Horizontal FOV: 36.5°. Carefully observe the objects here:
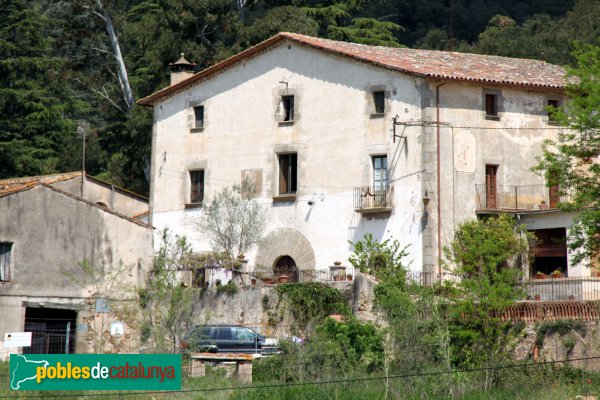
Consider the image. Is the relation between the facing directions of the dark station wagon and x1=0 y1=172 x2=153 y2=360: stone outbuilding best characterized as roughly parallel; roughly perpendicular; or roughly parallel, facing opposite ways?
roughly perpendicular

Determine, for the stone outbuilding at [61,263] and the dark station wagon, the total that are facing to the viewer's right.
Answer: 1

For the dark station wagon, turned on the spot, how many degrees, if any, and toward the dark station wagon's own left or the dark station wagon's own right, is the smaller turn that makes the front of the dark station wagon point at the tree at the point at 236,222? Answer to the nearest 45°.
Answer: approximately 90° to the dark station wagon's own left

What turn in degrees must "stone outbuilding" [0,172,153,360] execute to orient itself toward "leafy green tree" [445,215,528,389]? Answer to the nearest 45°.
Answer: approximately 45° to its left

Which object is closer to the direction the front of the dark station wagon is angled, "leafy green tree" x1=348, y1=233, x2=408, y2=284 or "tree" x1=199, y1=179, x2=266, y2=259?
the leafy green tree

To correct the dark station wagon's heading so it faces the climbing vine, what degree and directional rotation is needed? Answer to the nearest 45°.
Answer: approximately 45° to its left

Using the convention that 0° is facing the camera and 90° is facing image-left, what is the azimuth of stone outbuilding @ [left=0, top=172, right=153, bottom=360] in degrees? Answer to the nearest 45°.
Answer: approximately 0°

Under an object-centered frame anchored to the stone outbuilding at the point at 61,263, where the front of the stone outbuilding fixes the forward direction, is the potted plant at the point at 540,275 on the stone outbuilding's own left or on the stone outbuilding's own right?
on the stone outbuilding's own left

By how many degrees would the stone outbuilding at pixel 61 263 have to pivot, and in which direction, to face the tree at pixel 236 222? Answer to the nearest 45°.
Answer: approximately 135° to its left

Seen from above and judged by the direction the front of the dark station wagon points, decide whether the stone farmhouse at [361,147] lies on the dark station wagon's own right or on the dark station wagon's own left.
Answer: on the dark station wagon's own left

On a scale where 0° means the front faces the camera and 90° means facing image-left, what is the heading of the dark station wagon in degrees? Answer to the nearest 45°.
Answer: approximately 270°
